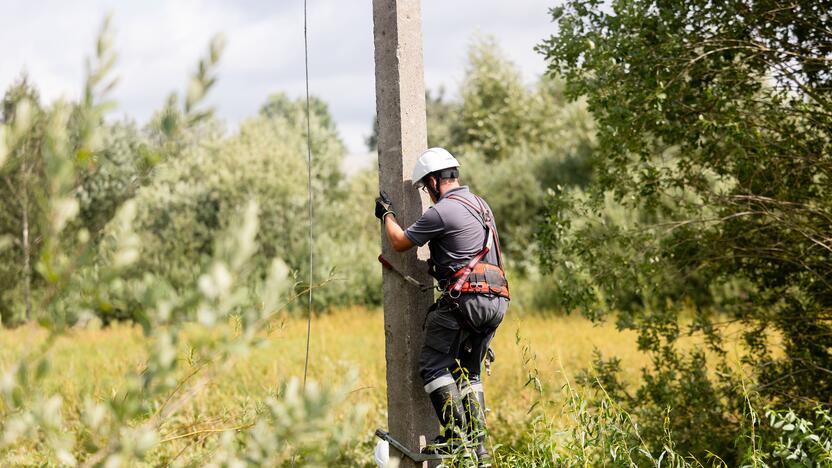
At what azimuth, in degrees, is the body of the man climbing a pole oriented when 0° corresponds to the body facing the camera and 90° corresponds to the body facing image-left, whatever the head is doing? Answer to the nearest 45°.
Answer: approximately 135°

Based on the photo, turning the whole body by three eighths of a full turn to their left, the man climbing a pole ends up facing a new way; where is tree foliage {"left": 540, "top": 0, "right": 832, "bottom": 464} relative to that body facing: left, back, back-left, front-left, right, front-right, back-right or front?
back-left
